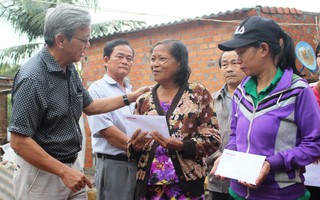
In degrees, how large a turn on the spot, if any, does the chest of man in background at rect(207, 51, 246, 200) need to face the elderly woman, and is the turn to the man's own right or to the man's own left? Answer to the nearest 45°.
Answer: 0° — they already face them

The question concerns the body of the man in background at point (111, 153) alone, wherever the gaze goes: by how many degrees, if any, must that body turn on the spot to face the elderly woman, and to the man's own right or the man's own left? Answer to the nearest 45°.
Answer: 0° — they already face them

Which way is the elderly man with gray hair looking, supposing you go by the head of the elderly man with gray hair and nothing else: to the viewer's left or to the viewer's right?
to the viewer's right

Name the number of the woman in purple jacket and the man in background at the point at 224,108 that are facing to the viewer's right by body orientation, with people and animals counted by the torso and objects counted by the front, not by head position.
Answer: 0

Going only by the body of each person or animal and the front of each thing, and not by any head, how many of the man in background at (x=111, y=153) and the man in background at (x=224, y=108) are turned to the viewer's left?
0

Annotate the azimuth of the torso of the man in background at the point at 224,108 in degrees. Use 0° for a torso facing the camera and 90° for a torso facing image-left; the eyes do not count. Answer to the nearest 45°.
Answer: approximately 0°

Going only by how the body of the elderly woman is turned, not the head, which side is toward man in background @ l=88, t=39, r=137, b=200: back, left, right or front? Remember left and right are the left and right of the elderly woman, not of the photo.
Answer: right

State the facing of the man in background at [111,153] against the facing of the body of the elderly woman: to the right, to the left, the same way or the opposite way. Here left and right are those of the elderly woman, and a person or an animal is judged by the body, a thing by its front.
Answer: to the left

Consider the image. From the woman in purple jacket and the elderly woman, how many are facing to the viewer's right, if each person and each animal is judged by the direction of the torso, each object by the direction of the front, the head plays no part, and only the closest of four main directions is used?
0

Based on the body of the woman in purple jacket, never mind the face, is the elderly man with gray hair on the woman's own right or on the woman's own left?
on the woman's own right

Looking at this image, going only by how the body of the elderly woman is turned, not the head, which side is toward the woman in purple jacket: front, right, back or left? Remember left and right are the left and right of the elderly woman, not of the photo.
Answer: left

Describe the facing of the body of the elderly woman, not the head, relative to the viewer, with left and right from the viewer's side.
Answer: facing the viewer and to the left of the viewer

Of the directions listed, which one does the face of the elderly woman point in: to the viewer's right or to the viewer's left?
to the viewer's left

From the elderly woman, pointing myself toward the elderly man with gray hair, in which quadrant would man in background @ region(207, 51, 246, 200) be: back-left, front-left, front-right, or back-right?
back-right

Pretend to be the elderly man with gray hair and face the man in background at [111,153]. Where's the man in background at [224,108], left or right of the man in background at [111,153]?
right

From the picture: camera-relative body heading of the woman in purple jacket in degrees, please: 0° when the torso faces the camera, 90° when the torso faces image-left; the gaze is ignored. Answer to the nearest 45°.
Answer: approximately 45°
